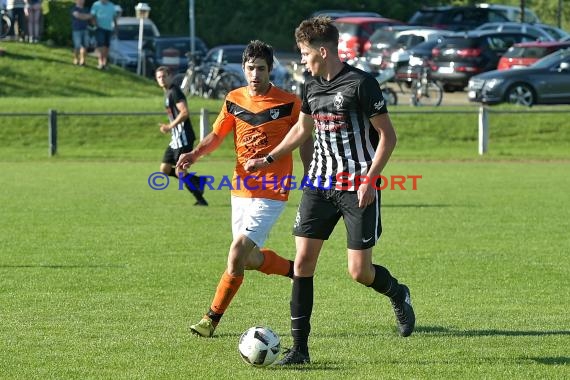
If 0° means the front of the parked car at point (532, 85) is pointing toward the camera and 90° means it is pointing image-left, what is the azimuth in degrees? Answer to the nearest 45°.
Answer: approximately 45°

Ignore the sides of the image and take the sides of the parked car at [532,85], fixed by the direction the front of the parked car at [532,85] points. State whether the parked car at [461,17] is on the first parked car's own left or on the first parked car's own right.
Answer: on the first parked car's own right

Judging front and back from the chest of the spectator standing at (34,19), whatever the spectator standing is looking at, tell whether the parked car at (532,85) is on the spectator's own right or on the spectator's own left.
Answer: on the spectator's own left

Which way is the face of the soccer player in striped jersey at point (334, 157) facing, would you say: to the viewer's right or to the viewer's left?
to the viewer's left

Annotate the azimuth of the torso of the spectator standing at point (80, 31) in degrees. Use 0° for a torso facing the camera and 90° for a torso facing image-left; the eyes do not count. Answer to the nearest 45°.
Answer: approximately 0°

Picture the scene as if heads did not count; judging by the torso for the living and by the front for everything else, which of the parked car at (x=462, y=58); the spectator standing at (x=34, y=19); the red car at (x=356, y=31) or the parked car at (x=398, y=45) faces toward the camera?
the spectator standing

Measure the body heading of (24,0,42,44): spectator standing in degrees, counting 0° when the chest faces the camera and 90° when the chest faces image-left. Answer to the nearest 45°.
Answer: approximately 0°

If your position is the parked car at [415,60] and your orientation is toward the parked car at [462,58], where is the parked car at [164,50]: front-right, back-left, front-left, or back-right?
back-left
